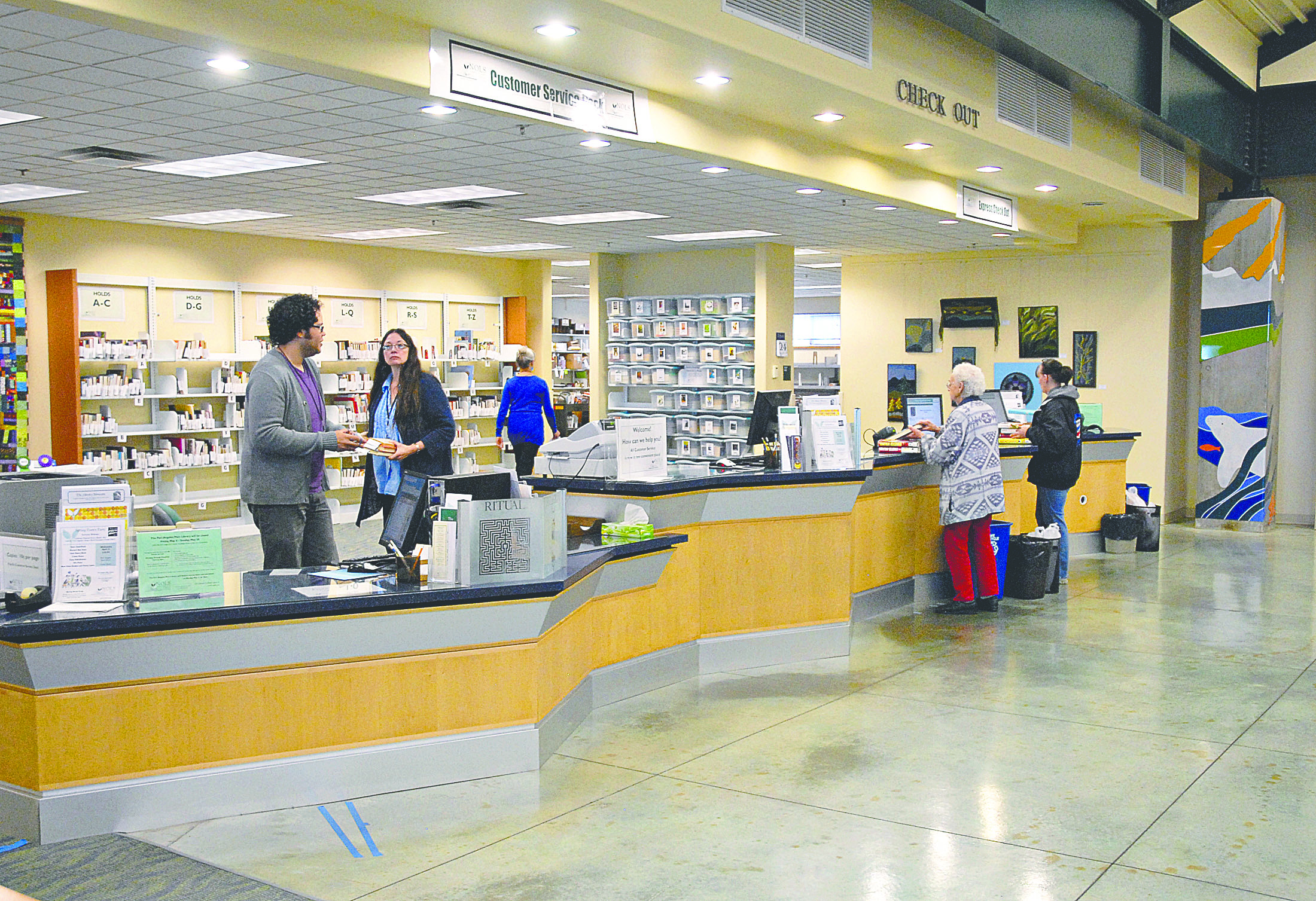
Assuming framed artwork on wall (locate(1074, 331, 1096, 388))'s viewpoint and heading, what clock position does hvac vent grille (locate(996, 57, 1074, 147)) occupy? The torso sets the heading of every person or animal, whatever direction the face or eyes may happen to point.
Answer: The hvac vent grille is roughly at 12 o'clock from the framed artwork on wall.

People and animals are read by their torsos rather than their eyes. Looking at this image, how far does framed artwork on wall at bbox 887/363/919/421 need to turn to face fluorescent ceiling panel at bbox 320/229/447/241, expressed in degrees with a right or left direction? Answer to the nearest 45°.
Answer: approximately 45° to its right

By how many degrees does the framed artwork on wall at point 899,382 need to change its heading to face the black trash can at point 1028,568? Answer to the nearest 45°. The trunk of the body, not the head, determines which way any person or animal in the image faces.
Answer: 0° — it already faces it

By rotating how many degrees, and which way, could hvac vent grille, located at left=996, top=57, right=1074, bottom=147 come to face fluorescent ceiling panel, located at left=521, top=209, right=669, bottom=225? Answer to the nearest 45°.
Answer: approximately 135° to its right

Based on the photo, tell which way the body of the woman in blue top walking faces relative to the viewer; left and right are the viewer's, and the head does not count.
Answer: facing away from the viewer

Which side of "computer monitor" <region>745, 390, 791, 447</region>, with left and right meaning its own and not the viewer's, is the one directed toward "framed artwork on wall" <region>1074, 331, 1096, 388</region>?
right

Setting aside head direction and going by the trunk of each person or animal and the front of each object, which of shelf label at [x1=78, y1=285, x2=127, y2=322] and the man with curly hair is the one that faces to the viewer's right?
the man with curly hair

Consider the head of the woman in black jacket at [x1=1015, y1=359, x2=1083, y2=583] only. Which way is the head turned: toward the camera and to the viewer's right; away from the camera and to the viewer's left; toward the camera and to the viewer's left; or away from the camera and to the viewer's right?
away from the camera and to the viewer's left

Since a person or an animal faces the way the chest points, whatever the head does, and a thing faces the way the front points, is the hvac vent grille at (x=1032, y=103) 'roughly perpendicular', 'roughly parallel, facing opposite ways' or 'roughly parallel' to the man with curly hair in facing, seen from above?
roughly perpendicular

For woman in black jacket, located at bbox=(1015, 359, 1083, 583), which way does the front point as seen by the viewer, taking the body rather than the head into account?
to the viewer's left

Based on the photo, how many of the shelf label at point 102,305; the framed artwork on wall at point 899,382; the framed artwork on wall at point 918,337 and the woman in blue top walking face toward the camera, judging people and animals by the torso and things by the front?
3

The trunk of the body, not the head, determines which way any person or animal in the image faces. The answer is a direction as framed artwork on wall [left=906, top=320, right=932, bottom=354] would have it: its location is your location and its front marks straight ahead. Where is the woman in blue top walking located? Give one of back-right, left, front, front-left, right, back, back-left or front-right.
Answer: front-right

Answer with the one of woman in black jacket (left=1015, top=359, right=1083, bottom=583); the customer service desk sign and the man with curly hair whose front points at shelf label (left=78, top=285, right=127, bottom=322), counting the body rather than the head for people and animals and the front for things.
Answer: the woman in black jacket

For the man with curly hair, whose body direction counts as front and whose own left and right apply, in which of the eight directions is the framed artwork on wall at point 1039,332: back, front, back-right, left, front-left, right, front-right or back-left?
front-left

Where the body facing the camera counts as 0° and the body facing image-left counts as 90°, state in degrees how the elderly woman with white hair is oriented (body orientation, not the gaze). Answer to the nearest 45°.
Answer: approximately 135°

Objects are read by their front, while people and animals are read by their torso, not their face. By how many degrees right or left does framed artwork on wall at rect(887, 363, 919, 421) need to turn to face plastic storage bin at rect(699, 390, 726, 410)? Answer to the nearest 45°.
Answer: approximately 45° to its right

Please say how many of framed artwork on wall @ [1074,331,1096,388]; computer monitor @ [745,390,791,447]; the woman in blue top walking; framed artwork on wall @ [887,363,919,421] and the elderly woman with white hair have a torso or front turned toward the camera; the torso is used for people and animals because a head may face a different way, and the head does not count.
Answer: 2
